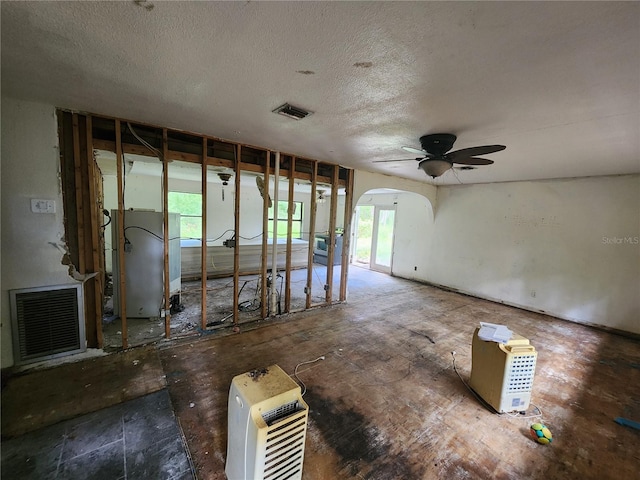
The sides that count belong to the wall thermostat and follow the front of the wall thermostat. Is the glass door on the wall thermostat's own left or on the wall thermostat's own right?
on the wall thermostat's own left

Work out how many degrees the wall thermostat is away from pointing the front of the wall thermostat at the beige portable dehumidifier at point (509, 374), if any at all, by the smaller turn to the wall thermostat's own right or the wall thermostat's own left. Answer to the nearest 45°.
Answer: approximately 45° to the wall thermostat's own left

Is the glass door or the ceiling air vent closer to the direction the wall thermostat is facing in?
the ceiling air vent

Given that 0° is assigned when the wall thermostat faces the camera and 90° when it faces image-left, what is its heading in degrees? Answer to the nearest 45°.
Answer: approximately 0°
